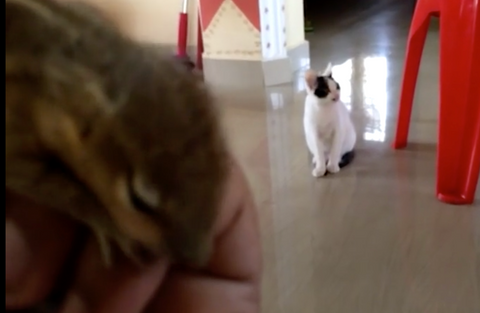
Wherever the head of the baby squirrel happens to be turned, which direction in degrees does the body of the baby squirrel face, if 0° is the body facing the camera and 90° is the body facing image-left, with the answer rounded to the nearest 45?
approximately 270°
